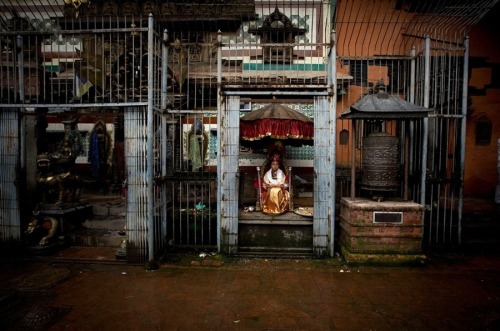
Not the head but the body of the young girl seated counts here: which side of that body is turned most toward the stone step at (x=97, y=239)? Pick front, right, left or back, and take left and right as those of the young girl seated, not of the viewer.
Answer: right

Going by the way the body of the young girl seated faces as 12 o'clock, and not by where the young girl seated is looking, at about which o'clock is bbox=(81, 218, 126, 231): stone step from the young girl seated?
The stone step is roughly at 3 o'clock from the young girl seated.

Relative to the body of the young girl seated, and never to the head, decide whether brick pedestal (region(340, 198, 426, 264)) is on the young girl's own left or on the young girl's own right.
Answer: on the young girl's own left

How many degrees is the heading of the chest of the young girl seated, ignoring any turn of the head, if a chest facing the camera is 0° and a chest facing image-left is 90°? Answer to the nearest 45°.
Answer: approximately 0°

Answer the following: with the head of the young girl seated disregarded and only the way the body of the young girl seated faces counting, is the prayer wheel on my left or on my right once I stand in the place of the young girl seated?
on my left
